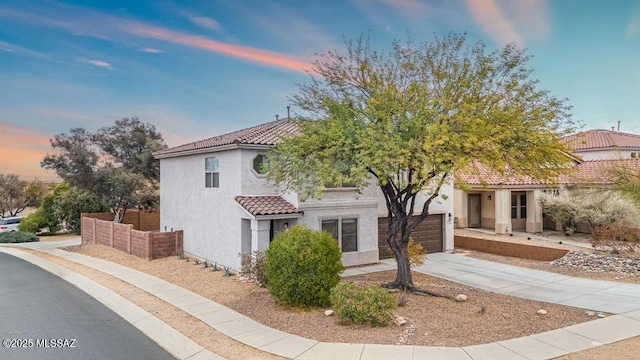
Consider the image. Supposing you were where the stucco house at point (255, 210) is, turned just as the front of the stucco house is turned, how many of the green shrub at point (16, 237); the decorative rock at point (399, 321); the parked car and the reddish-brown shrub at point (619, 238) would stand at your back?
2

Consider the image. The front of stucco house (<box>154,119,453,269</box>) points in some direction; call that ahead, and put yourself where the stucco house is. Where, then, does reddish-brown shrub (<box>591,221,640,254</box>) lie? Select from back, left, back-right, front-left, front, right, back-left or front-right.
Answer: front-left

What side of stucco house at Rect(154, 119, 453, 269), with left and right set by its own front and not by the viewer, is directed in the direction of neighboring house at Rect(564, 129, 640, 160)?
left

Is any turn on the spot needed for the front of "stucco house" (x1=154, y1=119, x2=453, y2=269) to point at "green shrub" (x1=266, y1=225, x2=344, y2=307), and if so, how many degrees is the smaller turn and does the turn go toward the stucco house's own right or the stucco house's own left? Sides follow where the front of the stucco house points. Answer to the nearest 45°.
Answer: approximately 45° to the stucco house's own right

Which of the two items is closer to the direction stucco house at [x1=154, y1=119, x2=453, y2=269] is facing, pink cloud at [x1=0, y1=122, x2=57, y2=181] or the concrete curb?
the concrete curb

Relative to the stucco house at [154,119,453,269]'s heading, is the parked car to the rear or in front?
to the rear

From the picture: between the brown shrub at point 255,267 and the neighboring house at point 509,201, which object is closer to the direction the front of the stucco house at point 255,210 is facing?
the brown shrub

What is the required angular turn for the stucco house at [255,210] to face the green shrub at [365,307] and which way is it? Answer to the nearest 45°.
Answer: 0° — it already faces it

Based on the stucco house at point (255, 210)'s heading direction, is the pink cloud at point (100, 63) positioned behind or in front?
behind

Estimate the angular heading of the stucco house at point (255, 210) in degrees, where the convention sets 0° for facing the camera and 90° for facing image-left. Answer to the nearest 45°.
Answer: approximately 315°

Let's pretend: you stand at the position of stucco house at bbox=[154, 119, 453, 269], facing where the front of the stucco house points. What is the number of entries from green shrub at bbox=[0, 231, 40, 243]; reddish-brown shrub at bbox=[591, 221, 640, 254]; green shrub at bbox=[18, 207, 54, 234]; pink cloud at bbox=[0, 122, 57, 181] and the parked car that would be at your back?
4
